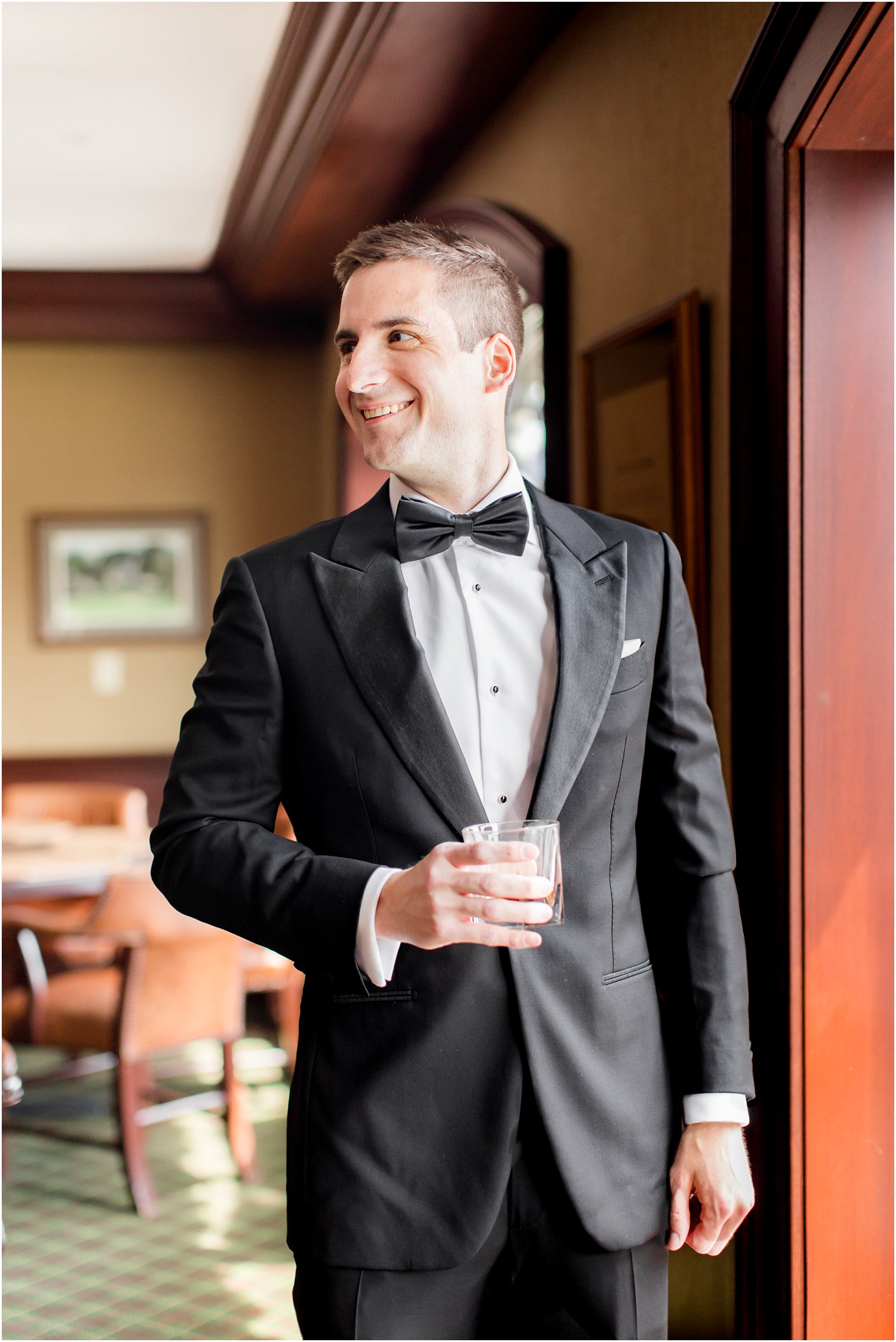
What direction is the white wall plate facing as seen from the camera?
toward the camera

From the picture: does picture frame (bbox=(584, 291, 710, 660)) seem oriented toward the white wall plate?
no

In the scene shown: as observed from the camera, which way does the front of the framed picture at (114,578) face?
facing the viewer

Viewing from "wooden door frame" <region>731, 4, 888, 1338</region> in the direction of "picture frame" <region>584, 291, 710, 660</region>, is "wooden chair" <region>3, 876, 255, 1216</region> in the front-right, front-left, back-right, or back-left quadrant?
front-left

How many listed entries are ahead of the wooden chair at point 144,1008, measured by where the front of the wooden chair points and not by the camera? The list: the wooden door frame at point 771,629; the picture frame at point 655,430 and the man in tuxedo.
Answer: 0

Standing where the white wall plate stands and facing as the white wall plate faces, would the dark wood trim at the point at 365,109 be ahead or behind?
ahead

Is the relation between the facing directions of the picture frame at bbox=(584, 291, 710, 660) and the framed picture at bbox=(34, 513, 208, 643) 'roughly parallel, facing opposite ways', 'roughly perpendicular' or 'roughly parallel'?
roughly perpendicular

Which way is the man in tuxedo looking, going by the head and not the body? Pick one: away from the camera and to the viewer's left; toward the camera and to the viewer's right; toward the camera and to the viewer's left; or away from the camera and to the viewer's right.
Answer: toward the camera and to the viewer's left

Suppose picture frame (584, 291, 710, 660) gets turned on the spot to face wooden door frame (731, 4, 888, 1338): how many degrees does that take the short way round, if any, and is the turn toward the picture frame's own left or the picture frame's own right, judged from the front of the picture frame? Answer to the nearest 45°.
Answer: approximately 45° to the picture frame's own left

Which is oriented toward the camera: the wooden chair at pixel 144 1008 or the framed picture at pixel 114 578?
the framed picture

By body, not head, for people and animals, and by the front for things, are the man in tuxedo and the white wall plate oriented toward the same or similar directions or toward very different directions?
same or similar directions

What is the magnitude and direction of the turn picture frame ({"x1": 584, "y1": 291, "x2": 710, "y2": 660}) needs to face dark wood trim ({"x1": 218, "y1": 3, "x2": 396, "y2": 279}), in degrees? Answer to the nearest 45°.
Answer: approximately 90° to its right

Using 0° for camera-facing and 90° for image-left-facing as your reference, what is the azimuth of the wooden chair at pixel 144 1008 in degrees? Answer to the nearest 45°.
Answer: approximately 135°

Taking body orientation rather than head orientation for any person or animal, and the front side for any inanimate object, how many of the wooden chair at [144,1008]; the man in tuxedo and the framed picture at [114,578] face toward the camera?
2

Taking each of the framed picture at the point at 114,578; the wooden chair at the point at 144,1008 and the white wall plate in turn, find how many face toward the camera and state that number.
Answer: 2

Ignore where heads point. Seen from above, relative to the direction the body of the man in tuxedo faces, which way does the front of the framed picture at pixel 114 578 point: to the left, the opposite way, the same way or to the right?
the same way

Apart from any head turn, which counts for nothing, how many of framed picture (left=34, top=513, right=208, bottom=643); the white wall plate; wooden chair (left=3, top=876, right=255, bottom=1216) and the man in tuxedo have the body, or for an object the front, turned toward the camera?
3

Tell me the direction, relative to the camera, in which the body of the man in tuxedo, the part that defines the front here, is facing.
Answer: toward the camera

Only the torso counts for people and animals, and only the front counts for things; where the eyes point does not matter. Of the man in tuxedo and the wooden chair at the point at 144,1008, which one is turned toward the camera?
the man in tuxedo

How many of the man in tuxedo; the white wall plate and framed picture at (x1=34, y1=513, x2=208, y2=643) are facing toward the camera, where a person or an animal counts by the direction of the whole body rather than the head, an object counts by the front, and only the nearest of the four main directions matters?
3
